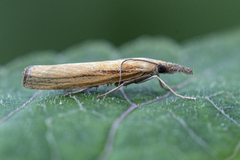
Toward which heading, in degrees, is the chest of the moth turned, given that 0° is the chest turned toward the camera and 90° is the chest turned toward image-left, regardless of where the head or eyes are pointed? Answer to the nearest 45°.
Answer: approximately 270°
